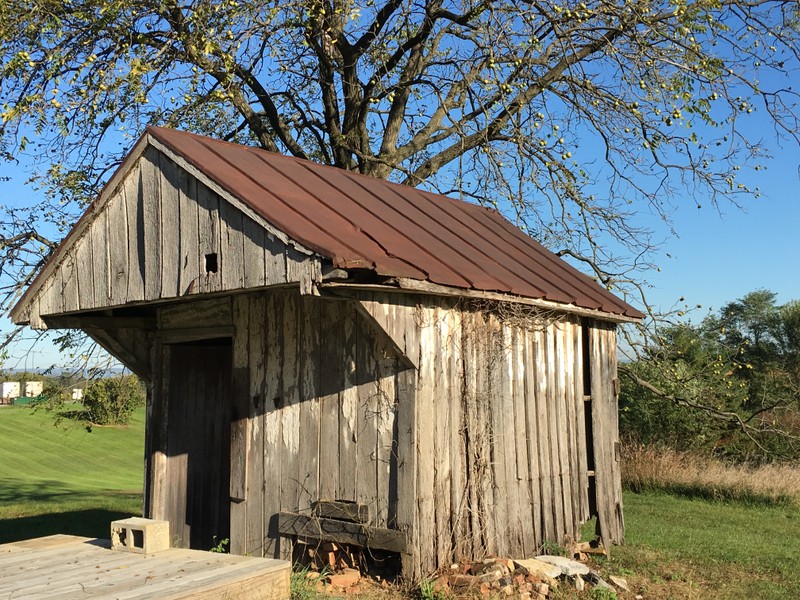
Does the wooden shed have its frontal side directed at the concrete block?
yes

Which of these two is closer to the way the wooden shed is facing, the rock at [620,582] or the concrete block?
the concrete block

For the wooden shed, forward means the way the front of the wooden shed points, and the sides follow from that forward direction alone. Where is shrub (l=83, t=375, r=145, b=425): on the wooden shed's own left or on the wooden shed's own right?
on the wooden shed's own right

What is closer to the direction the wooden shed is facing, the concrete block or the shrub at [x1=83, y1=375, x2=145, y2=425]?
the concrete block

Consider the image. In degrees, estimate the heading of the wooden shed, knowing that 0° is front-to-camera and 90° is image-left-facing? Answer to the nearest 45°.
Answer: approximately 45°

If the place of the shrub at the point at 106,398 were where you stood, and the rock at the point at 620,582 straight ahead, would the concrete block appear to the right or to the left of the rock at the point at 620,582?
right

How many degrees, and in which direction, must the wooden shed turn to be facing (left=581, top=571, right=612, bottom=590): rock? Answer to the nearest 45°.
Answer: approximately 135° to its left
